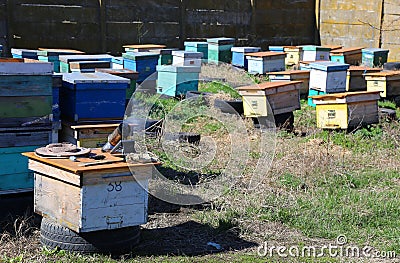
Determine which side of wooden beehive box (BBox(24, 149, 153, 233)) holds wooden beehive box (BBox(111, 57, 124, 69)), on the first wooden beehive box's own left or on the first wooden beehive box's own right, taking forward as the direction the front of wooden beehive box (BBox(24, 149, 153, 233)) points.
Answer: on the first wooden beehive box's own left

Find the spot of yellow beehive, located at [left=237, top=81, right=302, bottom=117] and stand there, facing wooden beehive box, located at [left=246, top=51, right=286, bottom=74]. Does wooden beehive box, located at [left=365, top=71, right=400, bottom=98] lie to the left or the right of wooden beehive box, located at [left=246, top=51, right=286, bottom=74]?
right

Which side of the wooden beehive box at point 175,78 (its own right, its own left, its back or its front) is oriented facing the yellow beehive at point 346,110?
left

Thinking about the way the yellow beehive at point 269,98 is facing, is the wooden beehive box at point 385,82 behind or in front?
behind

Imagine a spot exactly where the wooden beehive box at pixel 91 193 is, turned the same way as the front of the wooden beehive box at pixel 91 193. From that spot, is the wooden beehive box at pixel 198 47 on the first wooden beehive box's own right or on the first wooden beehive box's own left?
on the first wooden beehive box's own left

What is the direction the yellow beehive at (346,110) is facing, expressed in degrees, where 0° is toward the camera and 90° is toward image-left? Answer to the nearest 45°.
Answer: approximately 45°

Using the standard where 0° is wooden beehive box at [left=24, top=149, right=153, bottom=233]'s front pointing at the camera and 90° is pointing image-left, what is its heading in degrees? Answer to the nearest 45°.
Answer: approximately 315°

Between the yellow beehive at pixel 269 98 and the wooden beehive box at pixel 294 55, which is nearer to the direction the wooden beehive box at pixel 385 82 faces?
the yellow beehive

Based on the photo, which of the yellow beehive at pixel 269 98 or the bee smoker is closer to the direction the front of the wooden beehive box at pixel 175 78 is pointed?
the bee smoker

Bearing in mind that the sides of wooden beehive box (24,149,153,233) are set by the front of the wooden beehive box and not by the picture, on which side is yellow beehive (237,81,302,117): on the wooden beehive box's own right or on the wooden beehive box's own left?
on the wooden beehive box's own left

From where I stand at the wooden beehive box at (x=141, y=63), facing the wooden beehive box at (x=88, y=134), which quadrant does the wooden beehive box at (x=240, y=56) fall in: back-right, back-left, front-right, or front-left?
back-left
